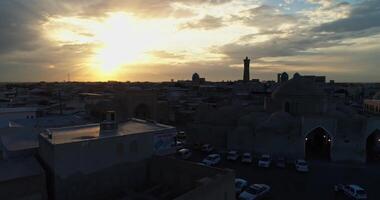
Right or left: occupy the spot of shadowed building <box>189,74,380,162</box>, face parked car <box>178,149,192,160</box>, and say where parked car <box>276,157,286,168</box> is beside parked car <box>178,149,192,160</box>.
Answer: left

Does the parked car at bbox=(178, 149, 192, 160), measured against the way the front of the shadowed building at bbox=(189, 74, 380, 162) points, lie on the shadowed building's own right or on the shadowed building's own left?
on the shadowed building's own right

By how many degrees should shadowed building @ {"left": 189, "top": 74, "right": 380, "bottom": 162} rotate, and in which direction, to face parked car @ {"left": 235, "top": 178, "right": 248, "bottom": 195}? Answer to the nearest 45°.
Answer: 0° — it already faces it

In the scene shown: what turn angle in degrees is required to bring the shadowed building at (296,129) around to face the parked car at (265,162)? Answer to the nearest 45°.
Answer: approximately 45° to its right

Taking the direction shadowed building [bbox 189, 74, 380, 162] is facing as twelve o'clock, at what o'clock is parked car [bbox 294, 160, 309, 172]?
The parked car is roughly at 12 o'clock from the shadowed building.

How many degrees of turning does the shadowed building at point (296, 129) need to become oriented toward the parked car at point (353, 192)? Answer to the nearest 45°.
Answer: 0° — it already faces it

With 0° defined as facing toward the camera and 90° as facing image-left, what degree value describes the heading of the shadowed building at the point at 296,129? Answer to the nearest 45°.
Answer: approximately 0°
